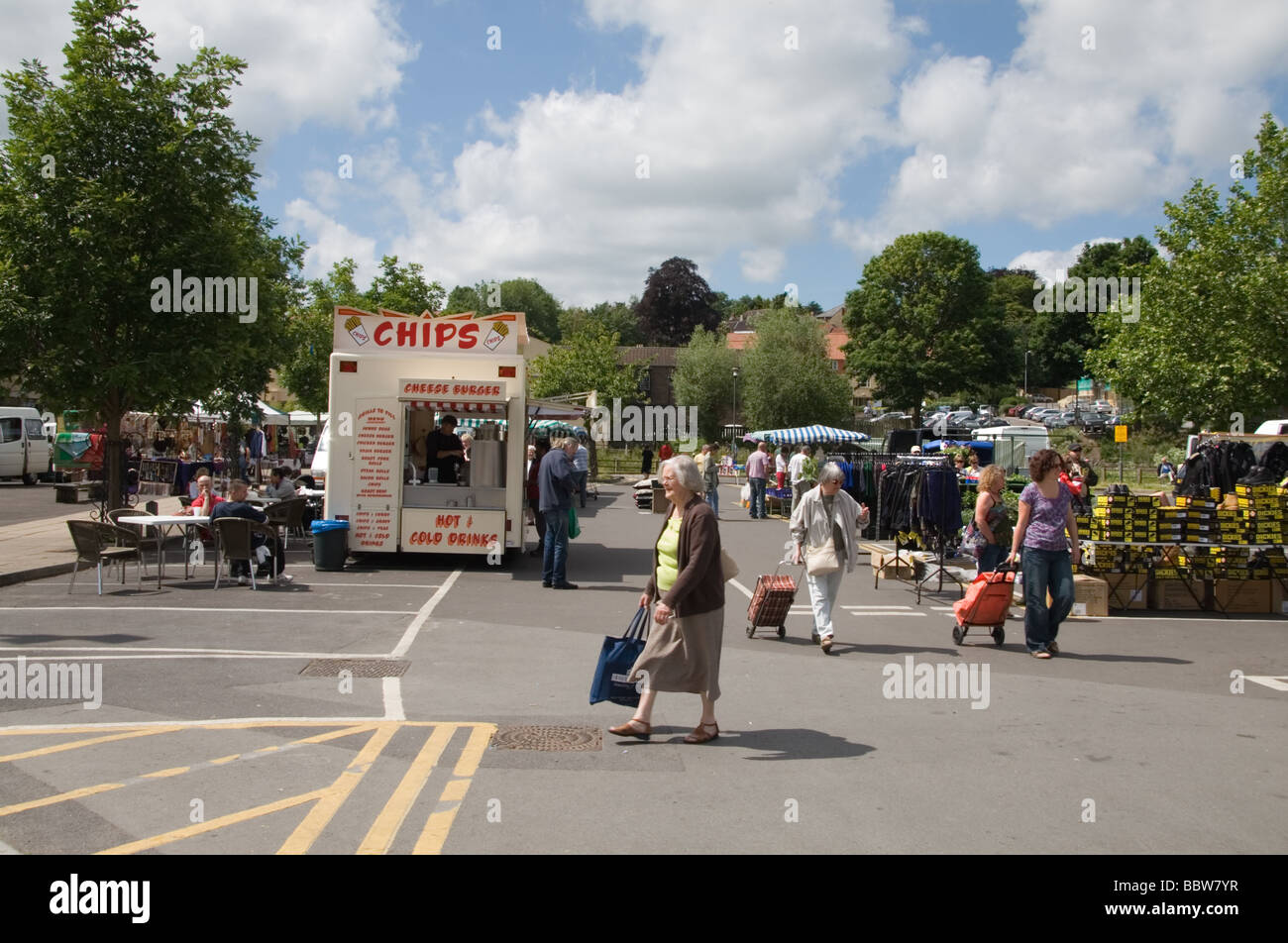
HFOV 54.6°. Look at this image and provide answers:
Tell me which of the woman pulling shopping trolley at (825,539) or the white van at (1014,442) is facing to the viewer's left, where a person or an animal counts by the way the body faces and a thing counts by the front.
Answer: the white van

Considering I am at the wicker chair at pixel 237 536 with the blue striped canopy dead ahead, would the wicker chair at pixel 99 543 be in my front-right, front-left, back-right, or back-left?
back-left

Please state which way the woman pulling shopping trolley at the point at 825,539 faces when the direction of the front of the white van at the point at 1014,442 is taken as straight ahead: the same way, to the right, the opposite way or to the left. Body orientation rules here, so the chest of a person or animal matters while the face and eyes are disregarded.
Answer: to the left

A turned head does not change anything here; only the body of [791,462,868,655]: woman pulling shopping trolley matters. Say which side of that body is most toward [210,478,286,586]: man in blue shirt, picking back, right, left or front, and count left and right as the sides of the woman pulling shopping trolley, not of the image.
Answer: right
